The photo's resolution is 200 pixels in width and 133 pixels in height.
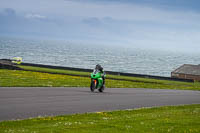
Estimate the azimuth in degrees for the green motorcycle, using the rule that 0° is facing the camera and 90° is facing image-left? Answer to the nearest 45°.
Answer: approximately 45°
